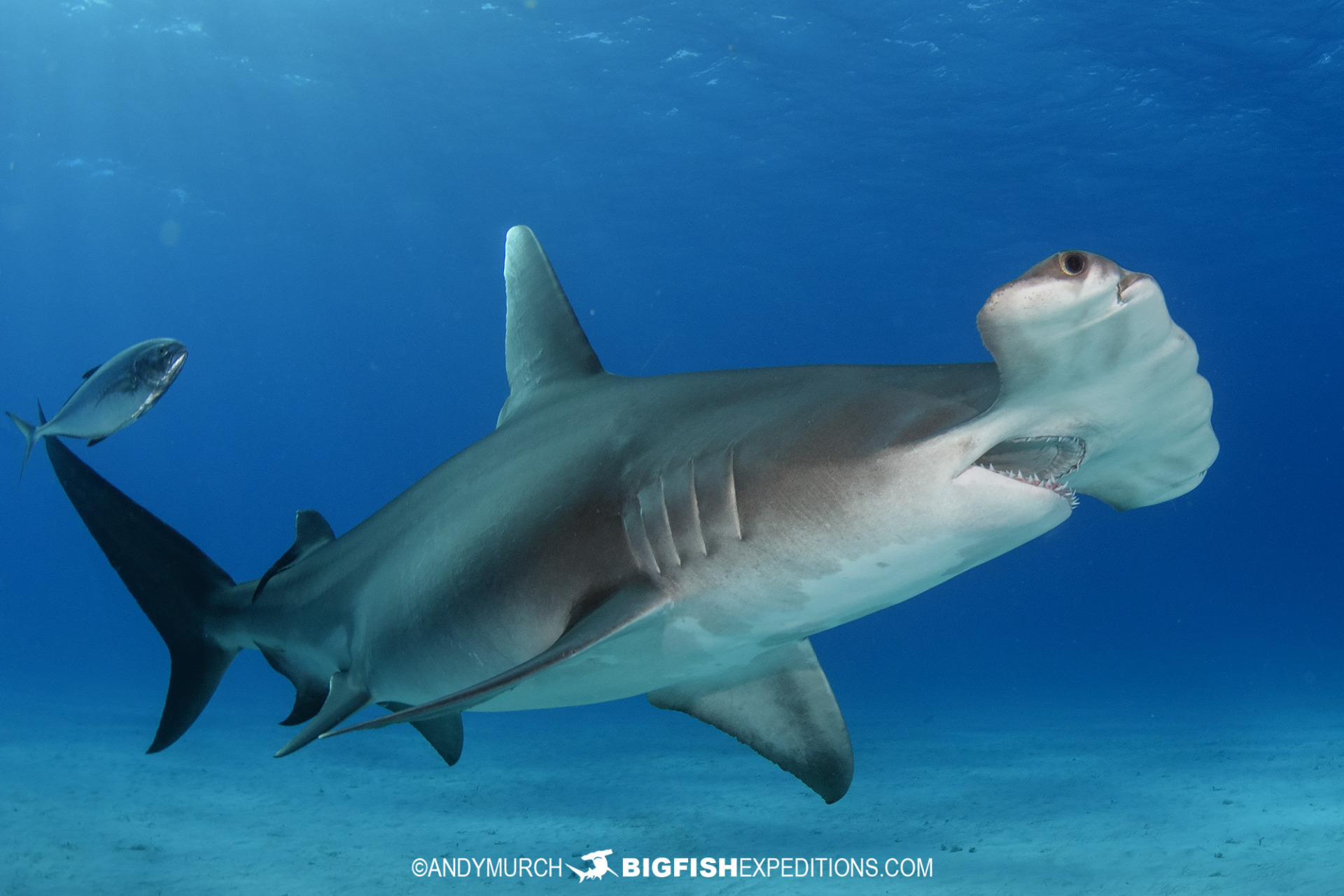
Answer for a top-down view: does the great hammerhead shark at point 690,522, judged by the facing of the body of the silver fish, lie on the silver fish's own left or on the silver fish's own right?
on the silver fish's own right

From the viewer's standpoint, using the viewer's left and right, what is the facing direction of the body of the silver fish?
facing to the right of the viewer
